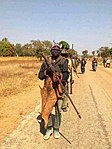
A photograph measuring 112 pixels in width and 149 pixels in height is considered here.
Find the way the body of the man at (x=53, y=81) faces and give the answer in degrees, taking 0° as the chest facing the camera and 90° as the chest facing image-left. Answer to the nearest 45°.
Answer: approximately 0°
